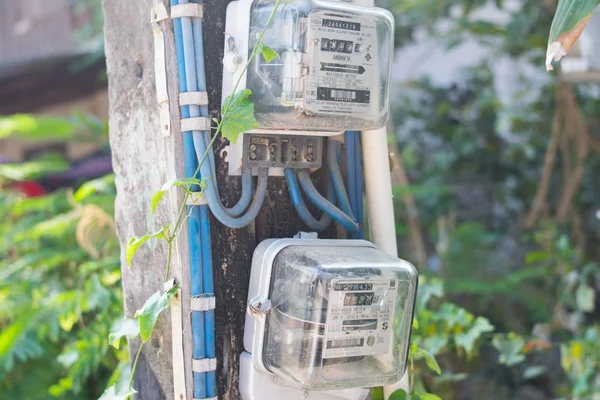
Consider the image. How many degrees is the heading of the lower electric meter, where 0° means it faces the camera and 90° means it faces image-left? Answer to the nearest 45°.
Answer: approximately 315°

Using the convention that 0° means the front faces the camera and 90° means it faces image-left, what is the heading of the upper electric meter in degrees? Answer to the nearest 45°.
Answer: approximately 315°
